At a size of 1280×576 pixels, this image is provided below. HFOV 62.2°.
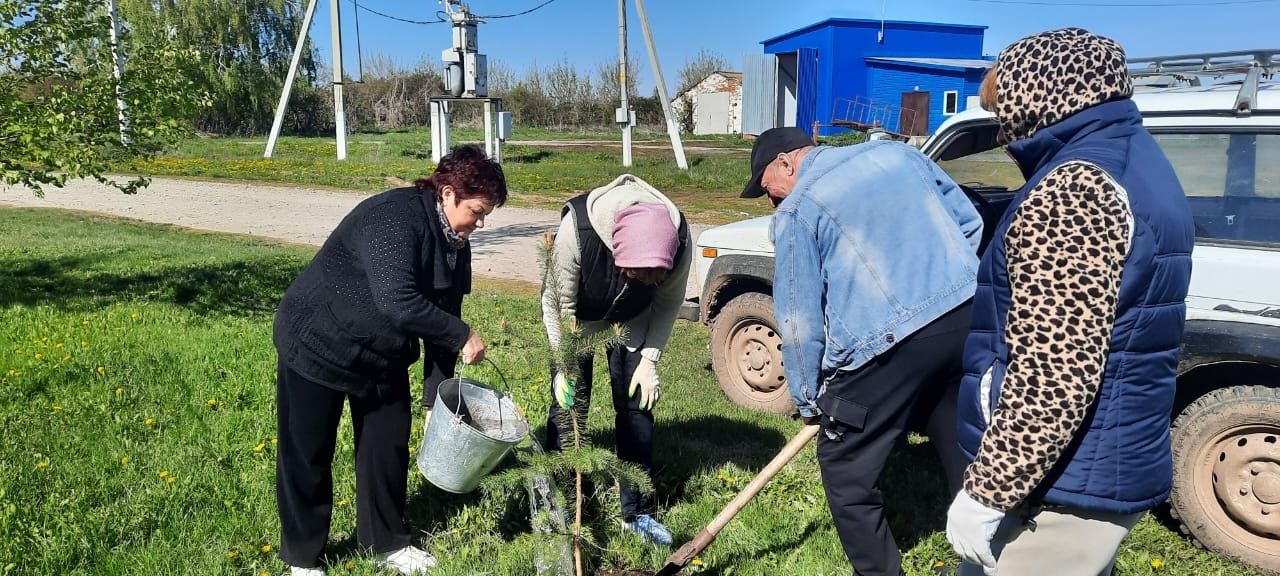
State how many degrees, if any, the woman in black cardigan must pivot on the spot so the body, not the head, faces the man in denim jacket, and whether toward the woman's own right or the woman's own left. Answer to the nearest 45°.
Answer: approximately 45° to the woman's own right

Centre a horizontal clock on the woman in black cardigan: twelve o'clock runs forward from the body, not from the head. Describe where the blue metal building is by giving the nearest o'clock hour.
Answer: The blue metal building is roughly at 10 o'clock from the woman in black cardigan.

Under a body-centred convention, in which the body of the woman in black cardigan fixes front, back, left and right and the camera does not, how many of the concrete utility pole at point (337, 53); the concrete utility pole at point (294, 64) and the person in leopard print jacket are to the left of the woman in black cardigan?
2

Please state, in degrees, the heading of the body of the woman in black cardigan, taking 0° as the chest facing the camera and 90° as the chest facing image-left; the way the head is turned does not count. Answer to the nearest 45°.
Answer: approximately 270°

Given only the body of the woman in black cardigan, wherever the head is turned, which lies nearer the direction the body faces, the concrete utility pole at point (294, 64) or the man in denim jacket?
the man in denim jacket

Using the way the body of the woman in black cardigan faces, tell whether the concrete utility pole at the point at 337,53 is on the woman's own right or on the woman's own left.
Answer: on the woman's own left
